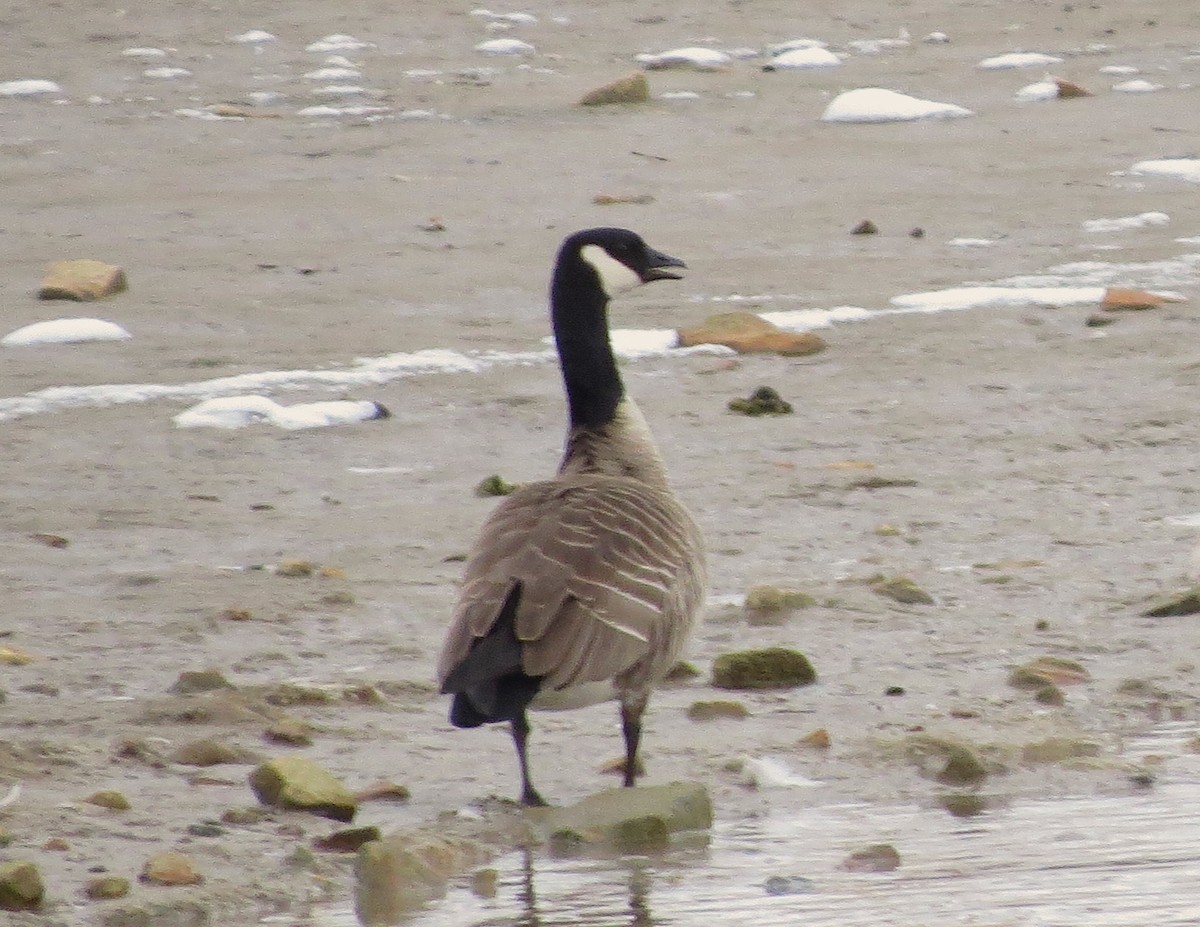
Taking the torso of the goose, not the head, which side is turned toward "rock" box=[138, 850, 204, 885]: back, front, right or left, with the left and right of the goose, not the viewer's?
back

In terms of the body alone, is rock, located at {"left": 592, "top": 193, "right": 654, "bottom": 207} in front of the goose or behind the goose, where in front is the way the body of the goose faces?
in front

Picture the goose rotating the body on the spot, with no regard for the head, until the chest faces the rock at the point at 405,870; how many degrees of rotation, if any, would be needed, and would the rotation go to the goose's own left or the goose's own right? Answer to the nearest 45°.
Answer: approximately 180°

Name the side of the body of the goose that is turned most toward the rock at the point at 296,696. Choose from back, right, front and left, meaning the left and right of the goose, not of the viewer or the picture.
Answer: left

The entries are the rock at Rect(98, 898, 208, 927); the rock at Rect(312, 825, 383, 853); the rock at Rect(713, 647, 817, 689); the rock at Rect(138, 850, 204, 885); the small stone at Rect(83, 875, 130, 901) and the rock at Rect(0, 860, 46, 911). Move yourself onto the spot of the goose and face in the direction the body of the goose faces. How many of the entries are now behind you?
5

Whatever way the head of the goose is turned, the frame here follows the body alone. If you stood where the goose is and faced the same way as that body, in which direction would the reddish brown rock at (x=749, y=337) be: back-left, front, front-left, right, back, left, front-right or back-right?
front-left

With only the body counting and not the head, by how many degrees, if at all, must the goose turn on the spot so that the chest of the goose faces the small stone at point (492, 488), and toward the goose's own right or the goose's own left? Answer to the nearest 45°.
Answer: approximately 45° to the goose's own left

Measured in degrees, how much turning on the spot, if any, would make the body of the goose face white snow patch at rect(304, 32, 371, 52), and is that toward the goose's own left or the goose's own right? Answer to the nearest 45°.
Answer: approximately 45° to the goose's own left

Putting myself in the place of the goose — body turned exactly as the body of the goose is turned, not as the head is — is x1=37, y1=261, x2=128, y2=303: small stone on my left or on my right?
on my left

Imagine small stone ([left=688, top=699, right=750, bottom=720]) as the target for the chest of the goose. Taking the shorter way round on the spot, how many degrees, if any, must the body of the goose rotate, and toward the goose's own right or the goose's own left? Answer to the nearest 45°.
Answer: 0° — it already faces it

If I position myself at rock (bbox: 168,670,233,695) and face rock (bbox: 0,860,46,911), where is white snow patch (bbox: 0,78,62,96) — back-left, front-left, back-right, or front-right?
back-right

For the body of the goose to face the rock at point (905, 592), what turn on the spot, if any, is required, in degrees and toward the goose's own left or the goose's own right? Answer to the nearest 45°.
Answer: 0° — it already faces it

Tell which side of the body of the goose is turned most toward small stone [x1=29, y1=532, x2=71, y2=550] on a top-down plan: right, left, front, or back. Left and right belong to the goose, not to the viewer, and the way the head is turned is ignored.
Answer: left

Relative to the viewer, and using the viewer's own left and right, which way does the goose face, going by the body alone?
facing away from the viewer and to the right of the viewer

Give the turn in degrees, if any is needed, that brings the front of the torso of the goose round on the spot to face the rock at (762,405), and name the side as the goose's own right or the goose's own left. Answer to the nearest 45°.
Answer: approximately 45° to the goose's own left

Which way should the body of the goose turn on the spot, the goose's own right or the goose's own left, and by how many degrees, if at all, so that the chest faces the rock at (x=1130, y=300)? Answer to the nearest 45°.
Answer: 0° — it already faces it
